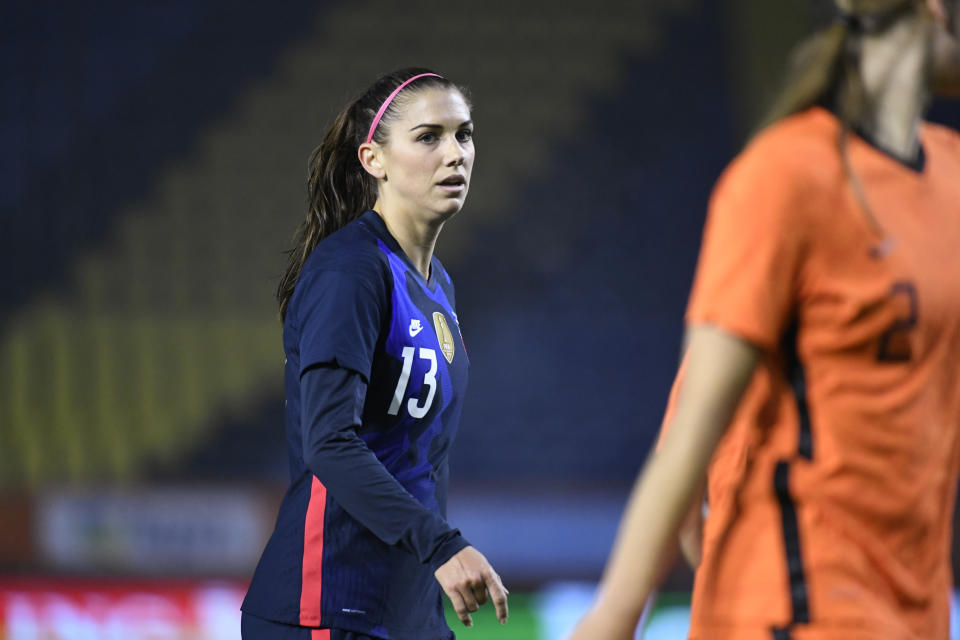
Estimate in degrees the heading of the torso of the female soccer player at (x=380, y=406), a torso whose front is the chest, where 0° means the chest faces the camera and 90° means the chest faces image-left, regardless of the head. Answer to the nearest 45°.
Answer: approximately 315°
